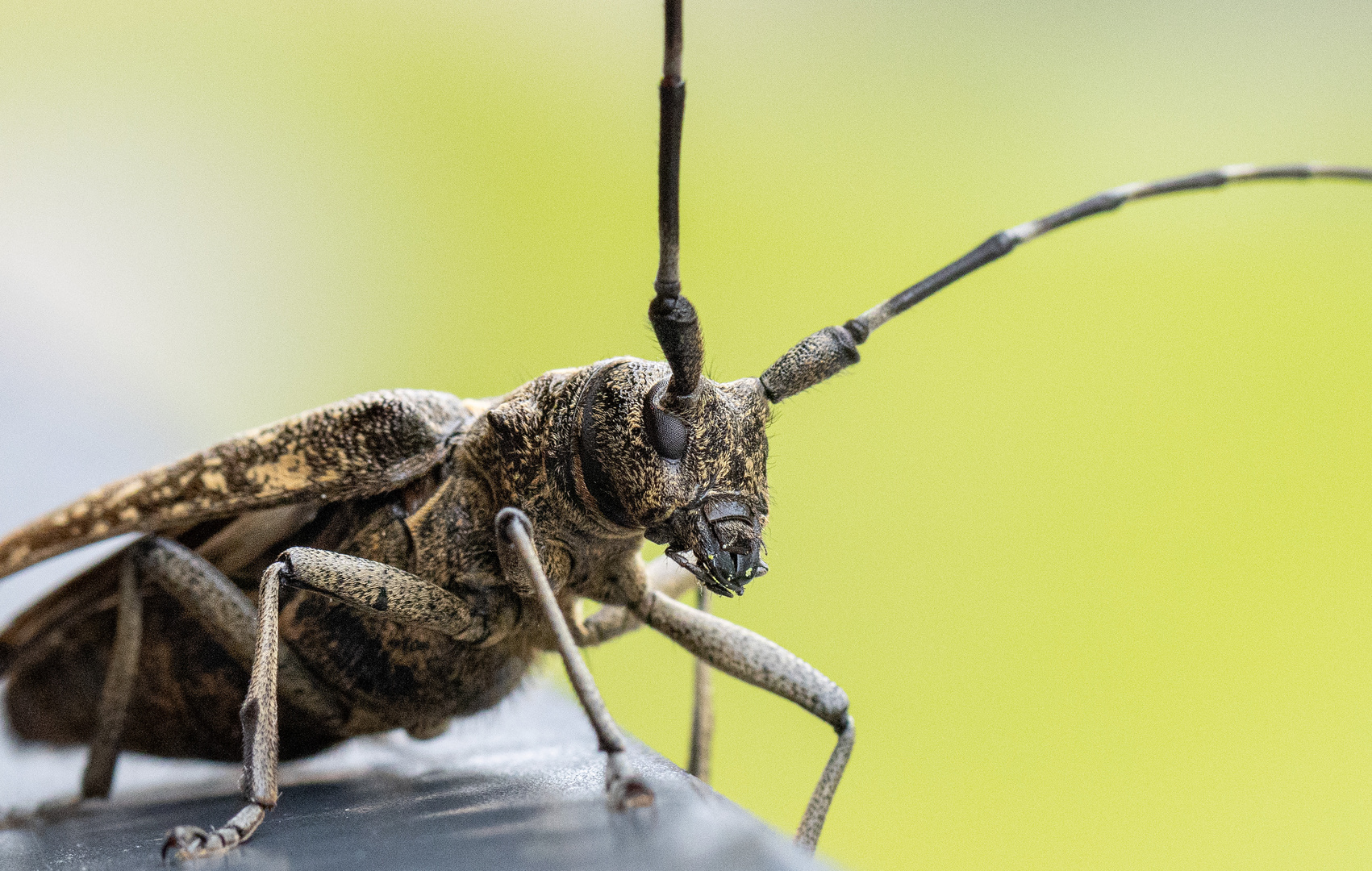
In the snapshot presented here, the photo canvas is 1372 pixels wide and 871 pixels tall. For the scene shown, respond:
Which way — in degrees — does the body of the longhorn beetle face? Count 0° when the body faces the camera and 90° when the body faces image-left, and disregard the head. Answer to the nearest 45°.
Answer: approximately 315°
